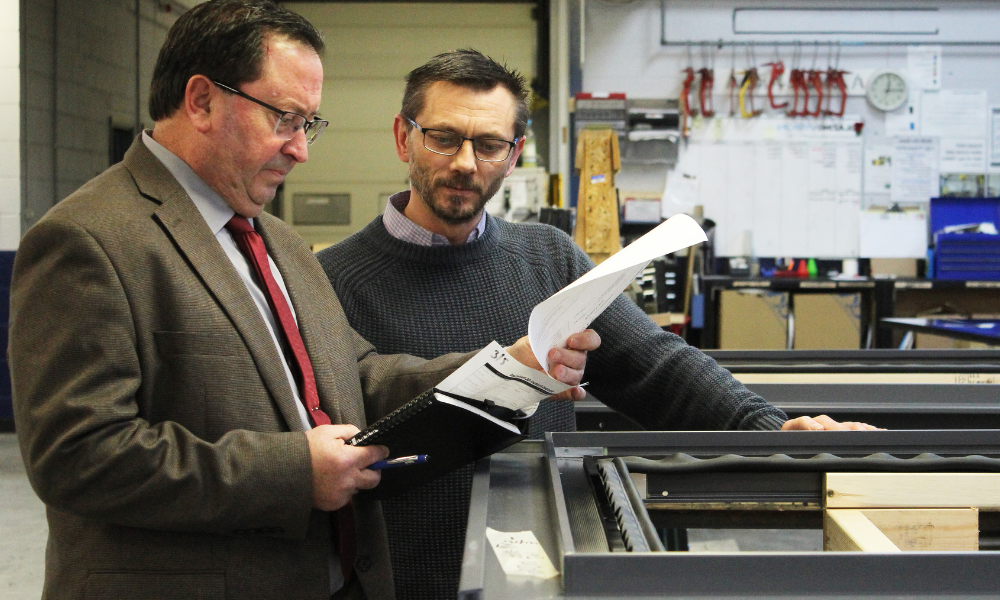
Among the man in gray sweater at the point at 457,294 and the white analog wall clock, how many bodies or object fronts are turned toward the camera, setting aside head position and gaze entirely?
2

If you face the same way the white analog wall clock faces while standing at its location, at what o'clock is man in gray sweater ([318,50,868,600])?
The man in gray sweater is roughly at 12 o'clock from the white analog wall clock.

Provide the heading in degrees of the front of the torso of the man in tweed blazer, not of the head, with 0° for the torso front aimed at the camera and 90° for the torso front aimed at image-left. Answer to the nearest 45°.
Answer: approximately 315°

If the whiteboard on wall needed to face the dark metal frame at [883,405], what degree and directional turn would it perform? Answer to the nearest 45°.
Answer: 0° — it already faces it

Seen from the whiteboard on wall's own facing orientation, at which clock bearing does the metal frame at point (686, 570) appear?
The metal frame is roughly at 12 o'clock from the whiteboard on wall.

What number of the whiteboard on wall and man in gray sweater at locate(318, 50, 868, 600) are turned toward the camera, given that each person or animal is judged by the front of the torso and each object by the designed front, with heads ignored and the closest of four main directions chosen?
2

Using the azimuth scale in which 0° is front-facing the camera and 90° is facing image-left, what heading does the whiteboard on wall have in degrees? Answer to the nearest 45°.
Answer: approximately 0°

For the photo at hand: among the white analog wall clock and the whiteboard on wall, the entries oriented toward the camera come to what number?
2
